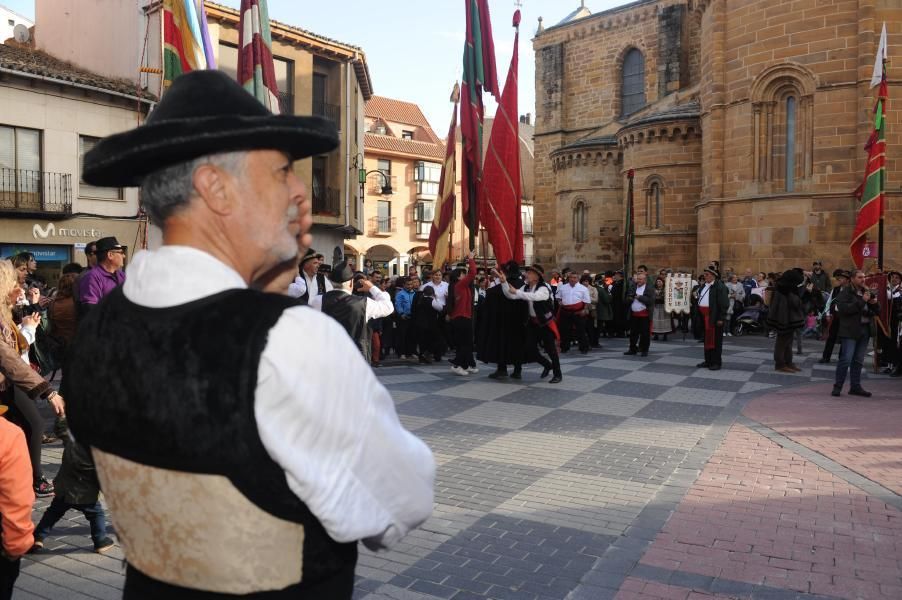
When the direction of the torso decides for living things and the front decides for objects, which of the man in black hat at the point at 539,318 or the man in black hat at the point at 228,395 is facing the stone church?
the man in black hat at the point at 228,395

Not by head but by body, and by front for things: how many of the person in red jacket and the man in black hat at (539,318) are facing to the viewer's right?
1

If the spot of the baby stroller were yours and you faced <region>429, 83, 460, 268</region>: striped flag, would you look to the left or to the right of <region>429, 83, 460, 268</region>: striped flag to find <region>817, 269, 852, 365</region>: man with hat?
left

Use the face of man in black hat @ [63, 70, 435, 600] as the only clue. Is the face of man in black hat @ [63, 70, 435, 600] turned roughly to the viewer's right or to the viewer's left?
to the viewer's right

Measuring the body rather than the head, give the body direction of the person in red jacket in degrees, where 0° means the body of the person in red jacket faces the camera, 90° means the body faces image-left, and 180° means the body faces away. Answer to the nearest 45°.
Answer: approximately 270°

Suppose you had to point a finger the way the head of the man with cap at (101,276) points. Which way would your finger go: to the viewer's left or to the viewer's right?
to the viewer's right

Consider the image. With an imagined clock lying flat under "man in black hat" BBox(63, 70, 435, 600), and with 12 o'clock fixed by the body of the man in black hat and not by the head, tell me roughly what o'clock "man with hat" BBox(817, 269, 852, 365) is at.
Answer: The man with hat is roughly at 12 o'clock from the man in black hat.

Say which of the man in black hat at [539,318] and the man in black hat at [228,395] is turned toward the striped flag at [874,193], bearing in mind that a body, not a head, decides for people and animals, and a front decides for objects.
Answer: the man in black hat at [228,395]

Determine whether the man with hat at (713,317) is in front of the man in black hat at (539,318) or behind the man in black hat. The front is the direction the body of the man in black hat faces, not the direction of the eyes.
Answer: behind

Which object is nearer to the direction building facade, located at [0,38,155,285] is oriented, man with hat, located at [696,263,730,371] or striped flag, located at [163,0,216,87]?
the man with hat

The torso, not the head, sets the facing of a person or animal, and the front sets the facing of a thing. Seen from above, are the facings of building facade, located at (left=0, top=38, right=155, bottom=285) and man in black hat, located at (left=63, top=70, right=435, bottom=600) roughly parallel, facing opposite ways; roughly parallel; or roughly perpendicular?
roughly perpendicular

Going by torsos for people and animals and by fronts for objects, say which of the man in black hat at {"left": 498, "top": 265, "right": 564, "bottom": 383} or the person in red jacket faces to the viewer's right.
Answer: the person in red jacket
